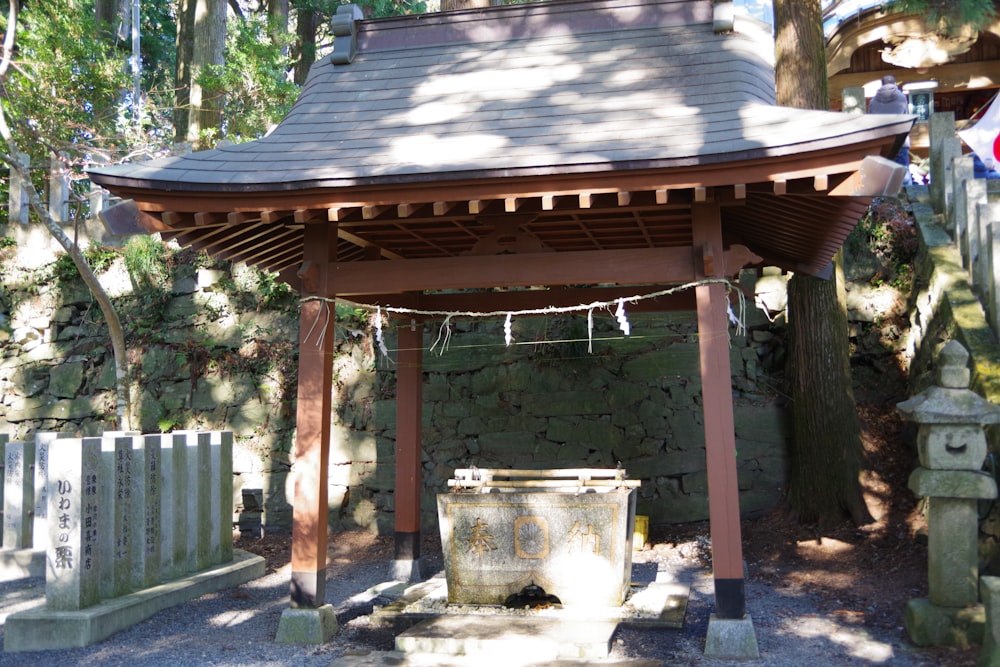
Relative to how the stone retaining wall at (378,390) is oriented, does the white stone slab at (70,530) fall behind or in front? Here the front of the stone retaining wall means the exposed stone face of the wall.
in front

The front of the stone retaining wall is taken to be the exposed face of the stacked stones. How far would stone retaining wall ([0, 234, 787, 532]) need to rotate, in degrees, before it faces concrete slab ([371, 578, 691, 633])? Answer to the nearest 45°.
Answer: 0° — it already faces it

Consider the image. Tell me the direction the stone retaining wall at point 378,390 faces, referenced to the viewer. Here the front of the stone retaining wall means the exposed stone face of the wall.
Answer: facing the viewer

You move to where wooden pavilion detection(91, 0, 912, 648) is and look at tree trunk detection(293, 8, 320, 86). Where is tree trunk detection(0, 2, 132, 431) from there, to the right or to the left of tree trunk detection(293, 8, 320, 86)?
left

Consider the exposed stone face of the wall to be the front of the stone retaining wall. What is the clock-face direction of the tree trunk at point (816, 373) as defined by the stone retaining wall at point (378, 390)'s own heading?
The tree trunk is roughly at 10 o'clock from the stone retaining wall.

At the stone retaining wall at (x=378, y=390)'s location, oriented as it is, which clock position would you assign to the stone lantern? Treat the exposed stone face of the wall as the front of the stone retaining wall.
The stone lantern is roughly at 11 o'clock from the stone retaining wall.

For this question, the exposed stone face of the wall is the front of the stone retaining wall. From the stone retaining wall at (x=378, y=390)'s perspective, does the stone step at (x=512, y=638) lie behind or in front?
in front

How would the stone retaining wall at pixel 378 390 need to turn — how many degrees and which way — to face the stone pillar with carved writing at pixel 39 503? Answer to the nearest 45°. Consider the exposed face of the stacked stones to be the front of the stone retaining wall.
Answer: approximately 45° to its right

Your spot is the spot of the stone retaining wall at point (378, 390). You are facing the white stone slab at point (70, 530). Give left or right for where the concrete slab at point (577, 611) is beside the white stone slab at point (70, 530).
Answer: left

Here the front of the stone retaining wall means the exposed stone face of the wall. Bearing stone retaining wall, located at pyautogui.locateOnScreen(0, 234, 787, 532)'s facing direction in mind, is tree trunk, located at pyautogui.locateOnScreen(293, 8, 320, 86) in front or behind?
behind
